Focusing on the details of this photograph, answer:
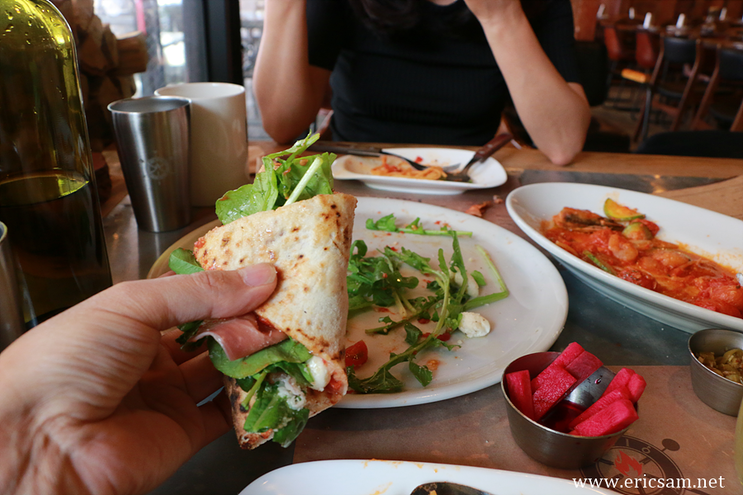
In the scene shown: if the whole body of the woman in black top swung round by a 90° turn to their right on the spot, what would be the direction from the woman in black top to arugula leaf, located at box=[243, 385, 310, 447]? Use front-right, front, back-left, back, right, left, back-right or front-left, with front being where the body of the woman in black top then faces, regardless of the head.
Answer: left

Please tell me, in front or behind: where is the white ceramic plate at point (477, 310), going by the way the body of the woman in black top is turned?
in front

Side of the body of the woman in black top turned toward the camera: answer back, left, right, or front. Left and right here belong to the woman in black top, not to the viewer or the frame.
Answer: front

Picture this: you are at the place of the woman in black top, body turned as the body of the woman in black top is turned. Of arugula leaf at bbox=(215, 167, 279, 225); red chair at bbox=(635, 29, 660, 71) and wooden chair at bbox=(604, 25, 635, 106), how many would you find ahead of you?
1

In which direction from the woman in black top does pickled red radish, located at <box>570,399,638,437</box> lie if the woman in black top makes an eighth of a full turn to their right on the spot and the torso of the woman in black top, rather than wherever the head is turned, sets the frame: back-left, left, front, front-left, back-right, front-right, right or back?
front-left

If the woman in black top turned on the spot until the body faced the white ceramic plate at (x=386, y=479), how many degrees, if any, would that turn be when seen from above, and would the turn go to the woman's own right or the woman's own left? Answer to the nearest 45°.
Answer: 0° — they already face it

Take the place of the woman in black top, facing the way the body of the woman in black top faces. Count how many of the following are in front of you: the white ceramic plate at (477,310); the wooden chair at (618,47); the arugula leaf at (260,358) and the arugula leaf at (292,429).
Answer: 3

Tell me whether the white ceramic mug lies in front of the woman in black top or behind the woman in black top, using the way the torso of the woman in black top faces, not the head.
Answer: in front

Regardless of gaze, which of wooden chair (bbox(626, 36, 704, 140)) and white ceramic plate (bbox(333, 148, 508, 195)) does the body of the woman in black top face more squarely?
the white ceramic plate

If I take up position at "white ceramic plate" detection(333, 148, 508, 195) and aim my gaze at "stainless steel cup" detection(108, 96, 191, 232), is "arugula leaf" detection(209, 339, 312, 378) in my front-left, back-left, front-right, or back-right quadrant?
front-left

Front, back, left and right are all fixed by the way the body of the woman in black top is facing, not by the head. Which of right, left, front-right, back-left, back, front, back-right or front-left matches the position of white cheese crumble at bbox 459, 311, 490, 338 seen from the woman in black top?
front

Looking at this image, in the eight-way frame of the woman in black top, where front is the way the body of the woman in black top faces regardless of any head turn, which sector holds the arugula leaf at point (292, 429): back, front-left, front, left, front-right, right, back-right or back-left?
front
